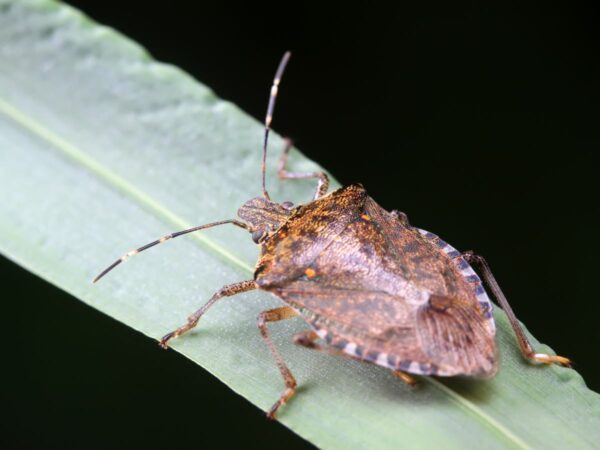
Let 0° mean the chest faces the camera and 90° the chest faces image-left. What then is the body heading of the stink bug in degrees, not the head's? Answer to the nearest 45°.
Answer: approximately 135°
